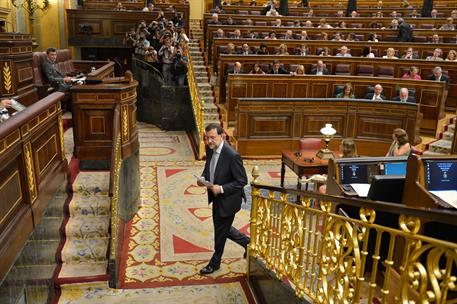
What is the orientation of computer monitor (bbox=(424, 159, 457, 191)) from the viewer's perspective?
toward the camera

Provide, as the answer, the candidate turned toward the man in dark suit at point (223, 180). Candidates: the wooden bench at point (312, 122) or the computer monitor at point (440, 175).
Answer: the wooden bench

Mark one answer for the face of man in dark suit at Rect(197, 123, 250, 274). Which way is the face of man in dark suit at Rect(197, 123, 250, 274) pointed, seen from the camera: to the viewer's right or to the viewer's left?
to the viewer's left

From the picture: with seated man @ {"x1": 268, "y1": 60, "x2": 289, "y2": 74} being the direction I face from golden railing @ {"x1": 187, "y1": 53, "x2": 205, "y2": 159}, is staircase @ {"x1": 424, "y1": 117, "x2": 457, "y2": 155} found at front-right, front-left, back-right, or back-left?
front-right

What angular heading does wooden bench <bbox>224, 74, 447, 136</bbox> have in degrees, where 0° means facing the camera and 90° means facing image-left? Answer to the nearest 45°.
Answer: approximately 0°

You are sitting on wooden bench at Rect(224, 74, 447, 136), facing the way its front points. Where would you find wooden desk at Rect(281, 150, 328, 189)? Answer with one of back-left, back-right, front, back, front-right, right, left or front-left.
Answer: front

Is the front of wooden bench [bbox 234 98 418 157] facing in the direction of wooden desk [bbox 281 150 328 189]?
yes

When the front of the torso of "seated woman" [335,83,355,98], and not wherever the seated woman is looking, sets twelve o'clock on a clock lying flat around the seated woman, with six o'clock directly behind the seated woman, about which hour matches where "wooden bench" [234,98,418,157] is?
The wooden bench is roughly at 12 o'clock from the seated woman.

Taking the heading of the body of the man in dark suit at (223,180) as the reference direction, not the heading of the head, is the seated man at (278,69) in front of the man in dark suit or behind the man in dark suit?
behind

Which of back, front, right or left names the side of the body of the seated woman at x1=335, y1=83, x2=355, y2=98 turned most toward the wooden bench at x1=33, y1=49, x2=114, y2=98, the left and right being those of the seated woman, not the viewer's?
front

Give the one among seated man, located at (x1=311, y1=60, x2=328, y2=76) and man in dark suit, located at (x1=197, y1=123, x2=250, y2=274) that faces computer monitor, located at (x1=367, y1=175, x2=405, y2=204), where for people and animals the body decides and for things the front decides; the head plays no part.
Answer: the seated man

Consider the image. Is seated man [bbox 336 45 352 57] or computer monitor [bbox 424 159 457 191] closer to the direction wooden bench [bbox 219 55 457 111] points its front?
the computer monitor

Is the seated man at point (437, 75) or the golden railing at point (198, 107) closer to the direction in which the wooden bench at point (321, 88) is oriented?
the golden railing

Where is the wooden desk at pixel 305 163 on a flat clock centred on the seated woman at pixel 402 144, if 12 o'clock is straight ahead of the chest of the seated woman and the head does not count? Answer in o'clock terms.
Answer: The wooden desk is roughly at 11 o'clock from the seated woman.
